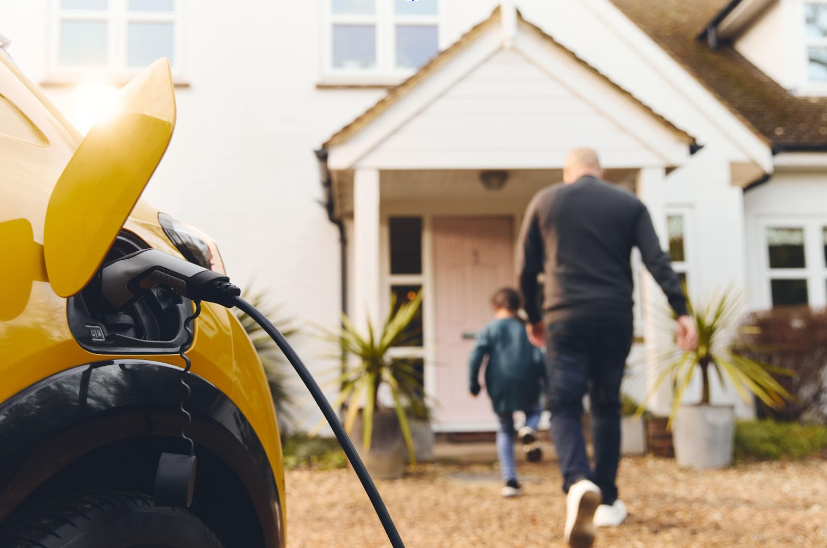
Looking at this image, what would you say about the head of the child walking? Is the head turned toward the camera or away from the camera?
away from the camera

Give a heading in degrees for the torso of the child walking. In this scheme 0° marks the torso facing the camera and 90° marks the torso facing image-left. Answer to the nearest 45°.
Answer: approximately 180°

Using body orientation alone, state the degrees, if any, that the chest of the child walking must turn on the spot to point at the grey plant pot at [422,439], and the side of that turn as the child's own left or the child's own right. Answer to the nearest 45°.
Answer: approximately 45° to the child's own left

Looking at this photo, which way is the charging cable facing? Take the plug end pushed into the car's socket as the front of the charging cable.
to the viewer's left

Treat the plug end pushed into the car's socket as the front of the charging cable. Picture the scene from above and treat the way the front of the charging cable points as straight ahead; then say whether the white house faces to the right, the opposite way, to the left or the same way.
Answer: to the left

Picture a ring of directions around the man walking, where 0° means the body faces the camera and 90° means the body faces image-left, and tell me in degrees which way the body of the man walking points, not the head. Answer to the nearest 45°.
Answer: approximately 180°

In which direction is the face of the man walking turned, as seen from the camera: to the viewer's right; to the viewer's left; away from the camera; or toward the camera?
away from the camera

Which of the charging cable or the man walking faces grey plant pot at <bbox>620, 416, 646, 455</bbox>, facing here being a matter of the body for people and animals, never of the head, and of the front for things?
the man walking
